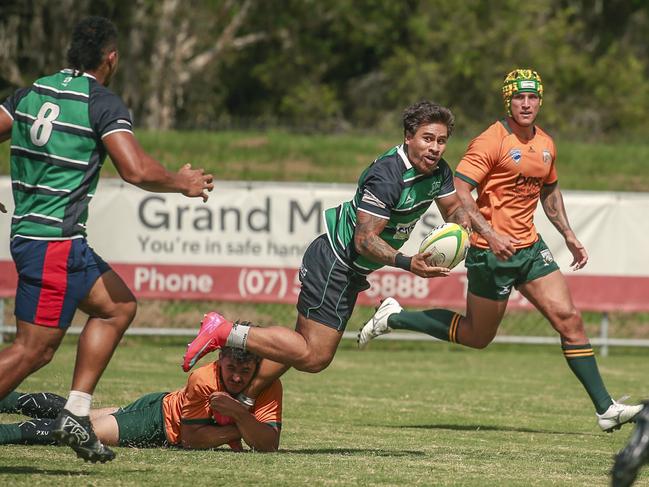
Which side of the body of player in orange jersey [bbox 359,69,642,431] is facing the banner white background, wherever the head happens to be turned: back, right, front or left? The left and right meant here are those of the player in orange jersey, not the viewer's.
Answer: back

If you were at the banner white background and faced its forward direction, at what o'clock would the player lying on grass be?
The player lying on grass is roughly at 12 o'clock from the banner white background.

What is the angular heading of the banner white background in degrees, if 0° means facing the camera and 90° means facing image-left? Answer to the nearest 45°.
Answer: approximately 0°
